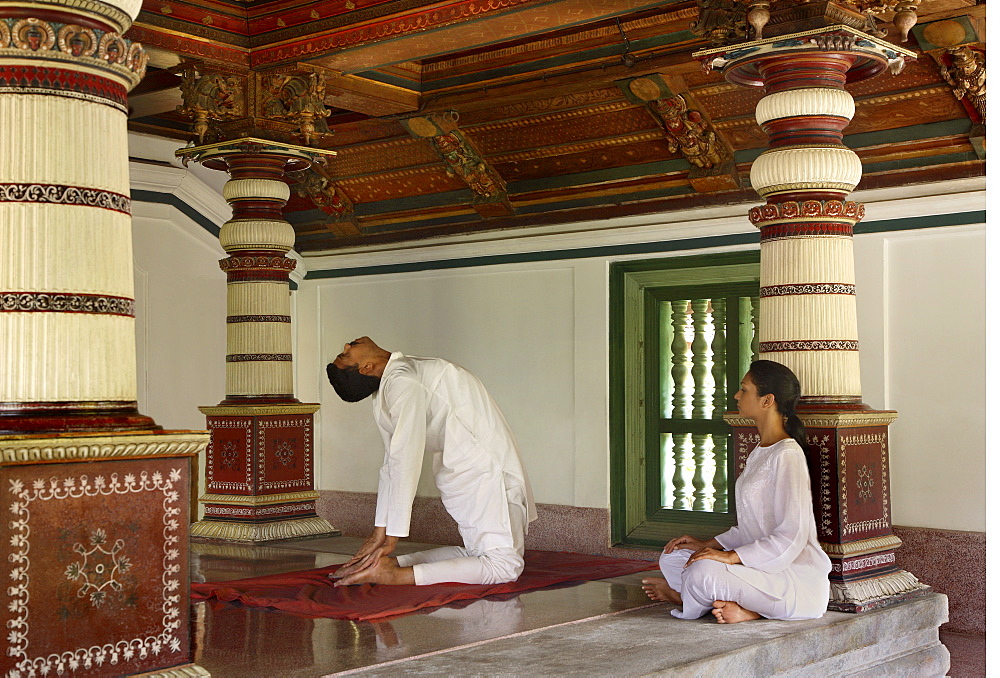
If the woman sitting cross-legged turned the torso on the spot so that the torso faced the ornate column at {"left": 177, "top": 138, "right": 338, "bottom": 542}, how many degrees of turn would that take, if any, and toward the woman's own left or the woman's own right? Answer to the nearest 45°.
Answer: approximately 45° to the woman's own right

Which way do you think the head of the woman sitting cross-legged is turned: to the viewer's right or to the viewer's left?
to the viewer's left

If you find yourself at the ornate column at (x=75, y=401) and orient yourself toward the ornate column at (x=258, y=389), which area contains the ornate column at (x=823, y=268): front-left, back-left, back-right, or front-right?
front-right

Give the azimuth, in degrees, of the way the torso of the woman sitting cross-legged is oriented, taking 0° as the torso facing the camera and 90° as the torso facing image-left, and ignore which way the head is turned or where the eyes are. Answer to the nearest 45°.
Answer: approximately 90°

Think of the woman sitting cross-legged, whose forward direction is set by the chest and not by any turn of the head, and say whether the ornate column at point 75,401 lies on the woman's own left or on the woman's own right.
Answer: on the woman's own left

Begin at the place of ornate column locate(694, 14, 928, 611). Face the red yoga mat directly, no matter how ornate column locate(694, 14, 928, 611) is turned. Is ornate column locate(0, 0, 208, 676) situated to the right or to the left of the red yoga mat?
left
